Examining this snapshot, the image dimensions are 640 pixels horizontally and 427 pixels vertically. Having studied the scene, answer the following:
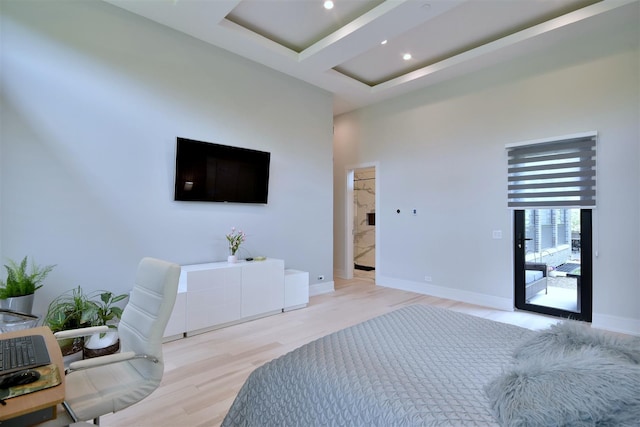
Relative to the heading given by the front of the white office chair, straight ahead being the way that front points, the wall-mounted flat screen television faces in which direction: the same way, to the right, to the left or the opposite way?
to the left

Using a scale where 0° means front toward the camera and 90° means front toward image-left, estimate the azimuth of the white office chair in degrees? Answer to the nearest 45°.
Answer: approximately 45°

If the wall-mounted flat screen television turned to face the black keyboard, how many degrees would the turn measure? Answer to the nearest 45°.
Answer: approximately 45° to its right

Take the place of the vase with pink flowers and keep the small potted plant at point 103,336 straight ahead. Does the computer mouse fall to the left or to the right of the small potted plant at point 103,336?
left

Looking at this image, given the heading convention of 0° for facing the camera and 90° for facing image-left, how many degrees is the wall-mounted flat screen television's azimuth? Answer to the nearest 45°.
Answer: approximately 315°

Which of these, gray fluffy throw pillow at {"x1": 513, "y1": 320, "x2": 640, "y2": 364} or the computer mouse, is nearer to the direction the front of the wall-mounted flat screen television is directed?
the gray fluffy throw pillow

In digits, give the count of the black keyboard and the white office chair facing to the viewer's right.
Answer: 1

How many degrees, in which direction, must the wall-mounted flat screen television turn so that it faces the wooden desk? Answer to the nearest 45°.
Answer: approximately 45° to its right

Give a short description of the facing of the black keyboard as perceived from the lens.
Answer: facing to the right of the viewer

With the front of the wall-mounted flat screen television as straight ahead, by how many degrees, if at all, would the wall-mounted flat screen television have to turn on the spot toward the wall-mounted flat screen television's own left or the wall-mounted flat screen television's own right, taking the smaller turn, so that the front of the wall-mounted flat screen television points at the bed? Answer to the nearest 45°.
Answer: approximately 45° to the wall-mounted flat screen television's own right

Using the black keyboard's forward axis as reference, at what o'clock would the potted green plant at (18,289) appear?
The potted green plant is roughly at 9 o'clock from the black keyboard.

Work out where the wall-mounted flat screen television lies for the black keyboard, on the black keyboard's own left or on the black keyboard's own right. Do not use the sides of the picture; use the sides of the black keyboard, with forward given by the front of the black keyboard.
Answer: on the black keyboard's own left
